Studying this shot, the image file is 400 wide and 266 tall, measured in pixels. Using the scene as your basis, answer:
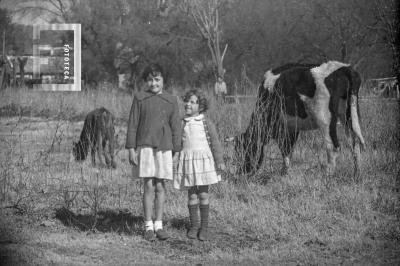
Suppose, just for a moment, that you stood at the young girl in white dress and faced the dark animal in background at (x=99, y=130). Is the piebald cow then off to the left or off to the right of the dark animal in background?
right

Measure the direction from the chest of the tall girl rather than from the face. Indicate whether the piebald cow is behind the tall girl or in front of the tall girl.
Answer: behind

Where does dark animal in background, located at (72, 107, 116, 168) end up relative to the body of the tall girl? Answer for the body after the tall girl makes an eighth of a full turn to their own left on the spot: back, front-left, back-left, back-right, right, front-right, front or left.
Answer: back-left

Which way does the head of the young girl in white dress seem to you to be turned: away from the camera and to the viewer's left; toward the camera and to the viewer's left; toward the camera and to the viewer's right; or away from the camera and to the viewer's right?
toward the camera and to the viewer's left

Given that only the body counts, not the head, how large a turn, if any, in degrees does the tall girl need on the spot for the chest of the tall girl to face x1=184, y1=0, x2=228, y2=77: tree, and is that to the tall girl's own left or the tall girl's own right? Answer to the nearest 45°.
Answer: approximately 180°

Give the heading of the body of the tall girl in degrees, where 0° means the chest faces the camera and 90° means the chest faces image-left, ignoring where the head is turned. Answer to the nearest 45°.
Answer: approximately 0°

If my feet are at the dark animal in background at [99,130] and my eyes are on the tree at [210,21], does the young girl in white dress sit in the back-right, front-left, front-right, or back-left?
back-right

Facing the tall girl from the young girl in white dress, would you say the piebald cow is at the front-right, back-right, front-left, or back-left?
back-right
